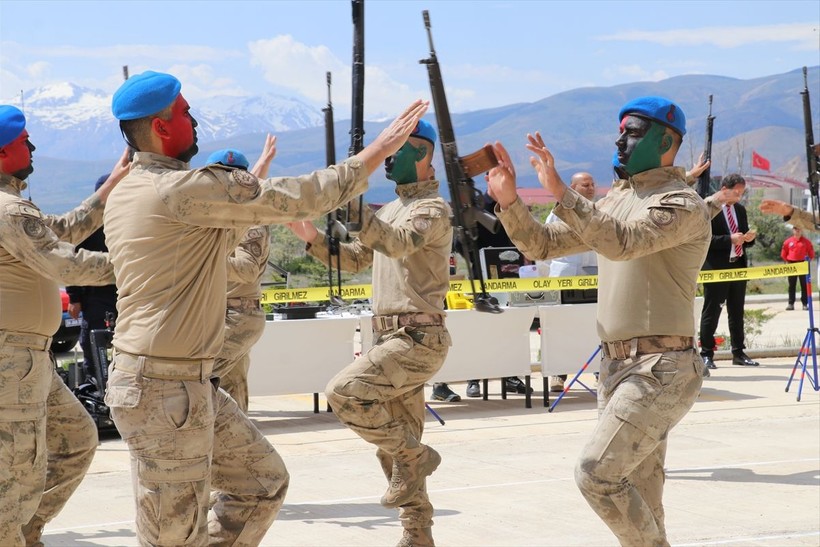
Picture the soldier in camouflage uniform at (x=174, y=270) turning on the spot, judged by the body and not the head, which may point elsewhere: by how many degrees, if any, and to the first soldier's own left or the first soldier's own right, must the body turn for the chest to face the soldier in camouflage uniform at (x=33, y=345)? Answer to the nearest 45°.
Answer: approximately 135° to the first soldier's own left

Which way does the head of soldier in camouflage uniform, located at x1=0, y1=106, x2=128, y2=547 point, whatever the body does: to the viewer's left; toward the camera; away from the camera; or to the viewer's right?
to the viewer's right

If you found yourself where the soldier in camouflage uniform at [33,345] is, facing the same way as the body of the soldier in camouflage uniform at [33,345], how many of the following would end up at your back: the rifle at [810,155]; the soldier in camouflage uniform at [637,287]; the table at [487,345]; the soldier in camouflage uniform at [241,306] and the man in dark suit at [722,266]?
0

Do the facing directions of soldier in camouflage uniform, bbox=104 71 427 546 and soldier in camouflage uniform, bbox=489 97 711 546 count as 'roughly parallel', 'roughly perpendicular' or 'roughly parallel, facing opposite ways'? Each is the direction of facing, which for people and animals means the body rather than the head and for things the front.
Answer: roughly parallel, facing opposite ways

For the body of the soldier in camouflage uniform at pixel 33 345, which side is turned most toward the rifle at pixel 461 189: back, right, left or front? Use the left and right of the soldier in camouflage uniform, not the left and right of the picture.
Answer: front

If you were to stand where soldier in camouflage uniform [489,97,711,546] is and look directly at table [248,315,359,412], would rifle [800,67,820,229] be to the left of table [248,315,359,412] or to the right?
right

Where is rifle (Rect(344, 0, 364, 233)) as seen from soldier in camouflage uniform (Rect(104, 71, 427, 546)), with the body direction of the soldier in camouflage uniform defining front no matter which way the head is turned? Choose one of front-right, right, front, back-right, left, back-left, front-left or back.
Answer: front-left

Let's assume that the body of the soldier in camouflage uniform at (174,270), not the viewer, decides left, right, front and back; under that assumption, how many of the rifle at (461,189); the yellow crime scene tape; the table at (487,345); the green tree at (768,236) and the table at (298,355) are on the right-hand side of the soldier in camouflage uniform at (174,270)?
0

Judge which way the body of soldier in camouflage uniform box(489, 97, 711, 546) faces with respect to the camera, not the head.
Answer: to the viewer's left

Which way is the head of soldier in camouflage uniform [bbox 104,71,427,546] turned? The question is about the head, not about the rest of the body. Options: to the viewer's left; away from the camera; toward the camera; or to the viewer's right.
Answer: to the viewer's right

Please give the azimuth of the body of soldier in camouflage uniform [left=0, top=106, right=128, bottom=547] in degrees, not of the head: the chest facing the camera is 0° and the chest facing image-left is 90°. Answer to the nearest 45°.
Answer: approximately 270°

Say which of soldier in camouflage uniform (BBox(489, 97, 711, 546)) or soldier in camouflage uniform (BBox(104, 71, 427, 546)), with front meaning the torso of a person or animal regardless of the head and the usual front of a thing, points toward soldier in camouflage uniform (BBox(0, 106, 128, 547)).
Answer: soldier in camouflage uniform (BBox(489, 97, 711, 546))

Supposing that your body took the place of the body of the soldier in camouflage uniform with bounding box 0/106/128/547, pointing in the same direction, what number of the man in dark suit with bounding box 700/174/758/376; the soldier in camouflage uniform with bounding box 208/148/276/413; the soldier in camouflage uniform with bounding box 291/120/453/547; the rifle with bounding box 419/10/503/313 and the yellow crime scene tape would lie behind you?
0

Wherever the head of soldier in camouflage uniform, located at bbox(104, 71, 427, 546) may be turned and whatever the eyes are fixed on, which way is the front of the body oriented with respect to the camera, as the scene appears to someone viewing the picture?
to the viewer's right

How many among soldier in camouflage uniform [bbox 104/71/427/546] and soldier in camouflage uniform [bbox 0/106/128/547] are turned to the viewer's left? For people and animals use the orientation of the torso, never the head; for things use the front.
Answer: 0
